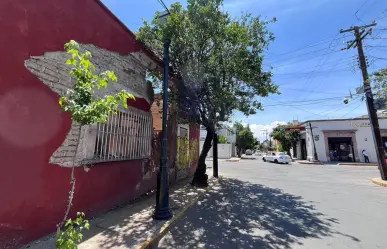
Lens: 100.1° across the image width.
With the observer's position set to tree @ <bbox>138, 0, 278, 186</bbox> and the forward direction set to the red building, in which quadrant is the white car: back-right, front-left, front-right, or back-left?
back-right

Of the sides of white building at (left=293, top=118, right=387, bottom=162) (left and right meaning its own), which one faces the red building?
front

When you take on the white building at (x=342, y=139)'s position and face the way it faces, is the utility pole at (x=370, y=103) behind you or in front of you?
in front

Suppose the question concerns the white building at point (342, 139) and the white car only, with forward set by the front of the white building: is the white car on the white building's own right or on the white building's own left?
on the white building's own right

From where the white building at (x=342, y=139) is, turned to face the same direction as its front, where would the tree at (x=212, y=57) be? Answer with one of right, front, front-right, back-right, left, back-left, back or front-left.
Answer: front

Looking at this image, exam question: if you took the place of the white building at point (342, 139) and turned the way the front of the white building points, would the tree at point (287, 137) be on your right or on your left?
on your right

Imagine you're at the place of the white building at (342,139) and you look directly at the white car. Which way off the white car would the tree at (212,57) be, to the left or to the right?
left
